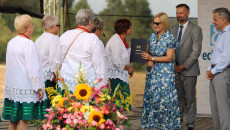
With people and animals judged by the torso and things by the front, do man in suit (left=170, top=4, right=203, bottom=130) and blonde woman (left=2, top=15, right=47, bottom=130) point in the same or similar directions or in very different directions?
very different directions

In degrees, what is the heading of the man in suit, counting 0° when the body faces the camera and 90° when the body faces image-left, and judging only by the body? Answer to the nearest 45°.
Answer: approximately 45°

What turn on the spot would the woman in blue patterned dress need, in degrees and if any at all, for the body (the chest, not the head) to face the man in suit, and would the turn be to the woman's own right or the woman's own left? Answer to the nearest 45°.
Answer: approximately 180°
